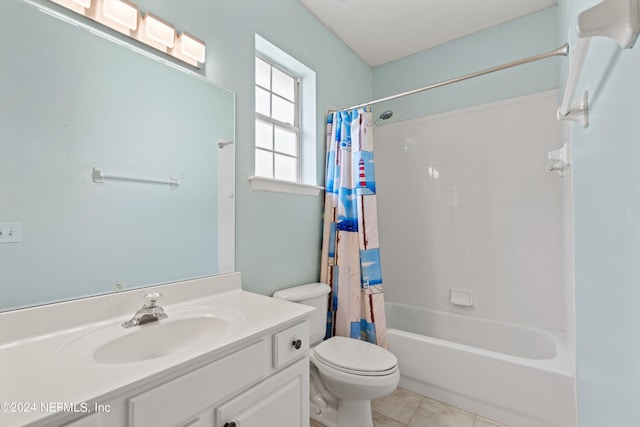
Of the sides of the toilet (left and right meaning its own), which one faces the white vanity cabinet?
right

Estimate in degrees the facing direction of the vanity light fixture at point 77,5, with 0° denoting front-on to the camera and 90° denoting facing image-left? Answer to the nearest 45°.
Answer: approximately 315°

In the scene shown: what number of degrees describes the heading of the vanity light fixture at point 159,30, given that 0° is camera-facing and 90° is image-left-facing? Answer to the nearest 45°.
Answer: approximately 315°

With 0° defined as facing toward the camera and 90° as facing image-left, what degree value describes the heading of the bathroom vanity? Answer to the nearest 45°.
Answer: approximately 315°
